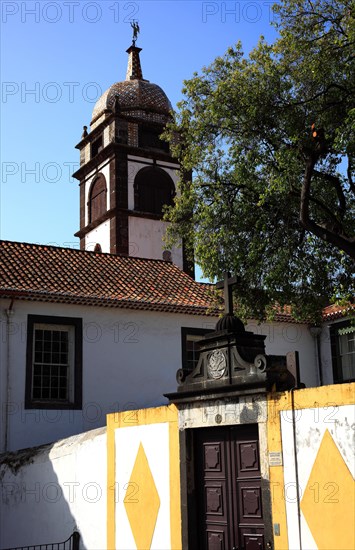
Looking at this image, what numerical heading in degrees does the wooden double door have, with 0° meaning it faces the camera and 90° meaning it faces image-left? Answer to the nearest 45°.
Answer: approximately 0°

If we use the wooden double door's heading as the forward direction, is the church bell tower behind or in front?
behind

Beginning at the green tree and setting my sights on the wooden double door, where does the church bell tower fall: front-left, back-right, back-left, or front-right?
back-right
